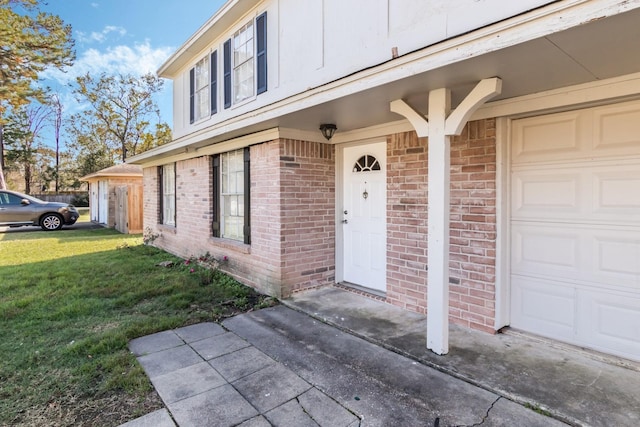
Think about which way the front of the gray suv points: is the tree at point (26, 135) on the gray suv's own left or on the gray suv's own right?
on the gray suv's own left

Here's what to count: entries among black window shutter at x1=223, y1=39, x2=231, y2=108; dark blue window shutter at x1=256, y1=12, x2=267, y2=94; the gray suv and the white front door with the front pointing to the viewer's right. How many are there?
1

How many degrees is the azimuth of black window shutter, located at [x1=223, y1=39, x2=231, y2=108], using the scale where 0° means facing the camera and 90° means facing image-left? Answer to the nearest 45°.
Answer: approximately 45°

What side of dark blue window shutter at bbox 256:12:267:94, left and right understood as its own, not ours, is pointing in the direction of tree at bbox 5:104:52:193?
right

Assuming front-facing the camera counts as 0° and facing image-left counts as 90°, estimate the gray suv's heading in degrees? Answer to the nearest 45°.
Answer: approximately 270°

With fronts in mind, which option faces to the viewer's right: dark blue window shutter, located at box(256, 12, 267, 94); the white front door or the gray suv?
the gray suv

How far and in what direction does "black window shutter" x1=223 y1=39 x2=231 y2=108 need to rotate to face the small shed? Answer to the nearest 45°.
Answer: approximately 90° to its right
